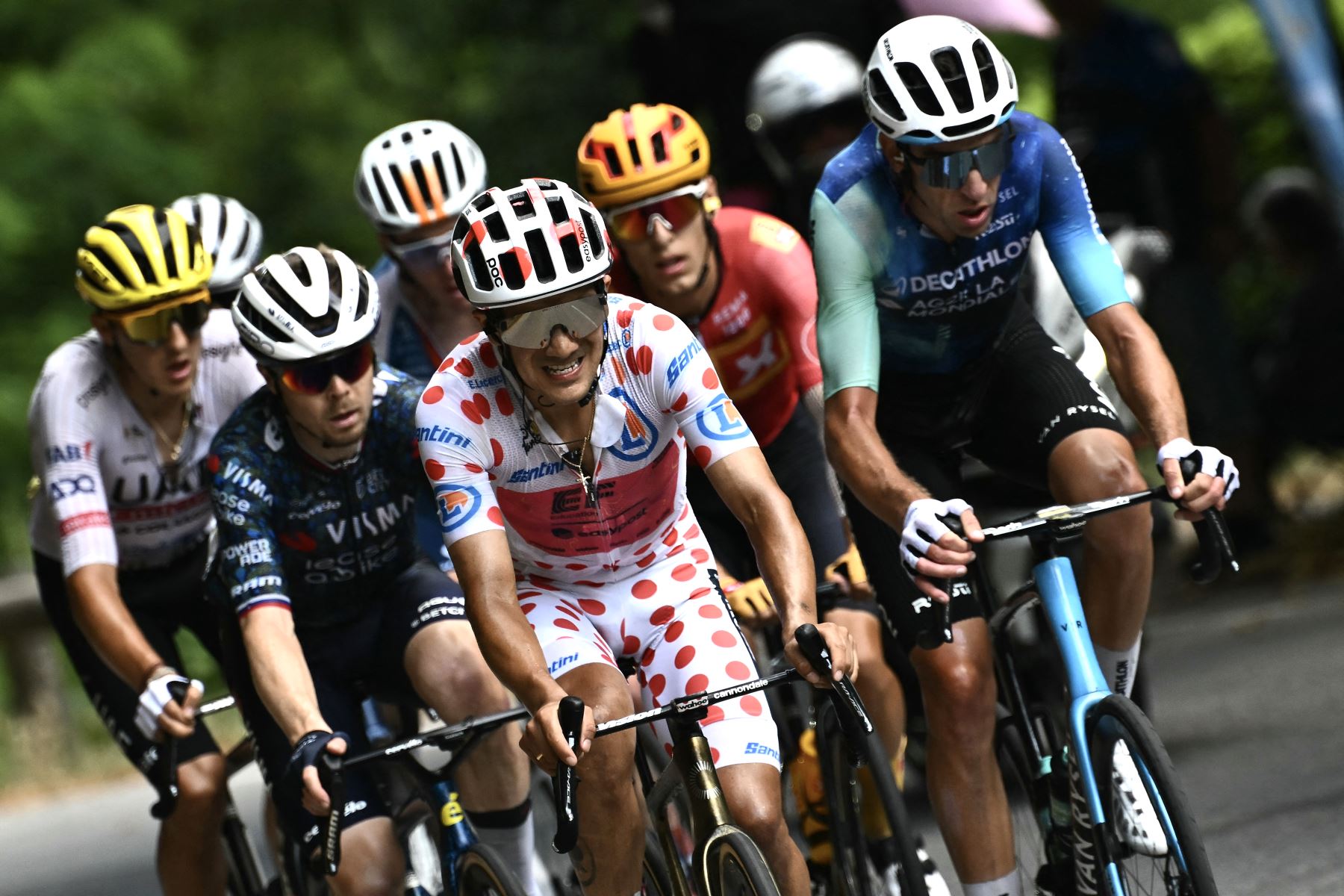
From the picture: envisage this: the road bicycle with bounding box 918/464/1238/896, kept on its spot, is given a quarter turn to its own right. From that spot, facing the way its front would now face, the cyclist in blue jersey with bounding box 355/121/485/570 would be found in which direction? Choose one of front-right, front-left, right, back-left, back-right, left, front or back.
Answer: right

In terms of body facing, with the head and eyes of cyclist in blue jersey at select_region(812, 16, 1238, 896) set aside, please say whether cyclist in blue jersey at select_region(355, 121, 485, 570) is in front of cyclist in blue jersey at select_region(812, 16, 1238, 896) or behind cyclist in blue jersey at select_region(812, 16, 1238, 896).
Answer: behind

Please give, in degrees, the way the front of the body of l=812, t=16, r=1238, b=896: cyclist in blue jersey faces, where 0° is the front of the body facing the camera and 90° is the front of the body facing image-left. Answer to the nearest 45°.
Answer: approximately 315°

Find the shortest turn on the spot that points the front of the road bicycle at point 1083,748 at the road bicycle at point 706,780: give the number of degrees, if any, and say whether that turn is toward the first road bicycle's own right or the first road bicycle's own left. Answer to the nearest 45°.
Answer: approximately 90° to the first road bicycle's own right

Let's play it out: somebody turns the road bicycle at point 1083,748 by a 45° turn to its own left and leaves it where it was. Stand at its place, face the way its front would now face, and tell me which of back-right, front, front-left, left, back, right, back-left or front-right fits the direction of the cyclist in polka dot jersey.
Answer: back
